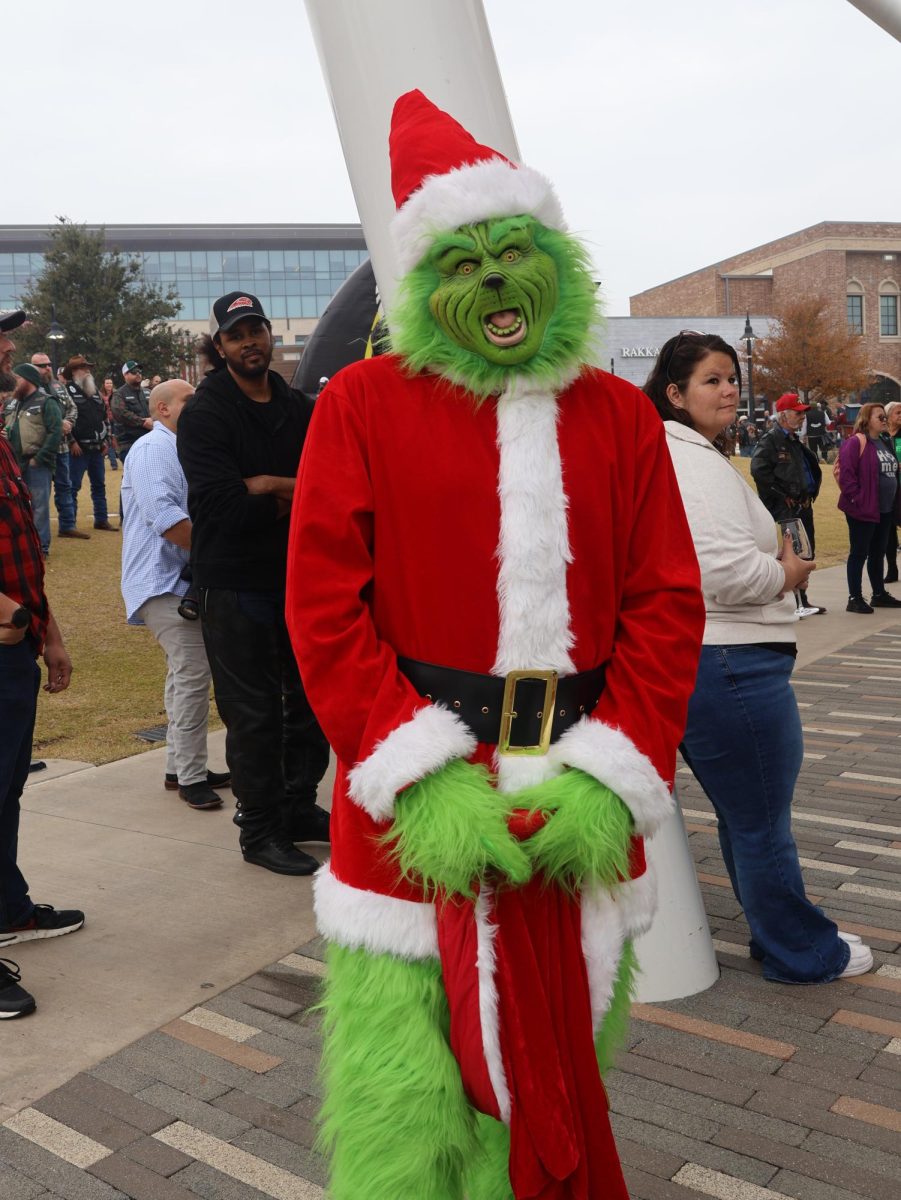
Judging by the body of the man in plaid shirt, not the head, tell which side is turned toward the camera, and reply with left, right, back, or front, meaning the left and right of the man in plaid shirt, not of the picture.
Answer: right

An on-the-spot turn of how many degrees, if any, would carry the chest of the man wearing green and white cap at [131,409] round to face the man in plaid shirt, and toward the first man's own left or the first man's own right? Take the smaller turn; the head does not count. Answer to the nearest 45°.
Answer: approximately 45° to the first man's own right

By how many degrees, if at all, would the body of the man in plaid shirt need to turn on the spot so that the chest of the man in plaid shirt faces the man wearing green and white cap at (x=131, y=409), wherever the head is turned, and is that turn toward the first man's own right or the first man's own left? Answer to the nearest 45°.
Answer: approximately 90° to the first man's own left

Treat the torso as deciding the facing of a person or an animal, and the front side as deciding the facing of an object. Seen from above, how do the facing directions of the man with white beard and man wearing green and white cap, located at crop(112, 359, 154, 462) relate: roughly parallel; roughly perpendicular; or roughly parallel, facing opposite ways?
roughly parallel

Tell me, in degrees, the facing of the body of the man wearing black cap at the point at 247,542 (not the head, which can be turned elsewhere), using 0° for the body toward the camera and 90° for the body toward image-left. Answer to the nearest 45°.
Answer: approximately 315°

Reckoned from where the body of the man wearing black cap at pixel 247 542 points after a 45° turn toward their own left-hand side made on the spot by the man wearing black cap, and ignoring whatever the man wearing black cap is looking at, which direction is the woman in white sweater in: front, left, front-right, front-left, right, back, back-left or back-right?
front-right

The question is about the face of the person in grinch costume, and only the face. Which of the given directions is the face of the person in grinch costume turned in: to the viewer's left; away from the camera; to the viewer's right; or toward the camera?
toward the camera

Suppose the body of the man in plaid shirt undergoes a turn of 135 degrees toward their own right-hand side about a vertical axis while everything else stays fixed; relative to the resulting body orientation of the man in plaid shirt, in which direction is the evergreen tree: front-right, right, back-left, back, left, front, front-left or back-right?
back-right

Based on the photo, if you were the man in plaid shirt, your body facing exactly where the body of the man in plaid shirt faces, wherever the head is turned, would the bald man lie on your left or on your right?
on your left

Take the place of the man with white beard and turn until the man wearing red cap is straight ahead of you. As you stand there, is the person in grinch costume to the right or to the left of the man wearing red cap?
right

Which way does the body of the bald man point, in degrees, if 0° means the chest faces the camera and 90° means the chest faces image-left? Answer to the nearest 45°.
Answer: approximately 270°

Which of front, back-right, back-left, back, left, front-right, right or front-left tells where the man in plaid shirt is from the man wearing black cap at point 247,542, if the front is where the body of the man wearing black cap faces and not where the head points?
right

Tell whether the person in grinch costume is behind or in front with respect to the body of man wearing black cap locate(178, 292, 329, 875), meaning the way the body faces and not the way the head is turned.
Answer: in front

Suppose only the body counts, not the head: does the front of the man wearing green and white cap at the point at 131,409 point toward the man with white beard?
no

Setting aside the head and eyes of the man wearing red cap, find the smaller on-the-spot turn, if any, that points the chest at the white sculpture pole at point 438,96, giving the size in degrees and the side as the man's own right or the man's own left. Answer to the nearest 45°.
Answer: approximately 45° to the man's own right

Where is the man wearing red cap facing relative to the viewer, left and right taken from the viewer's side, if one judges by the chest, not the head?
facing the viewer and to the right of the viewer

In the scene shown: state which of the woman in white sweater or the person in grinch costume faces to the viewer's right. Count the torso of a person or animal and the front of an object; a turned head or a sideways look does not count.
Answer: the woman in white sweater
